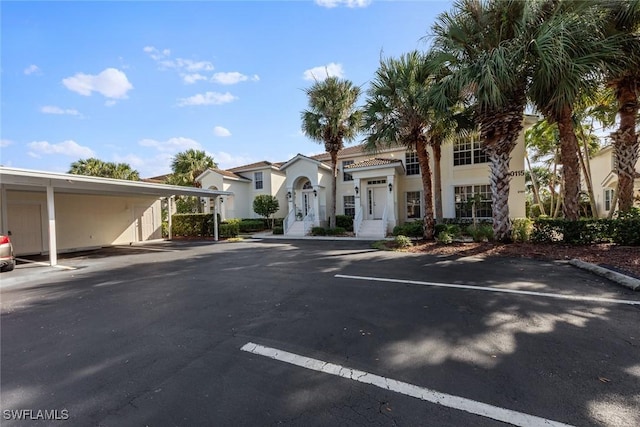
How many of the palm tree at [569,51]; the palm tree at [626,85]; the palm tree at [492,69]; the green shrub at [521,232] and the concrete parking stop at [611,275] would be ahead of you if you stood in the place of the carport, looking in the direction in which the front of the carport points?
5

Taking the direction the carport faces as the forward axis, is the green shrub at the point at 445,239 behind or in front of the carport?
in front

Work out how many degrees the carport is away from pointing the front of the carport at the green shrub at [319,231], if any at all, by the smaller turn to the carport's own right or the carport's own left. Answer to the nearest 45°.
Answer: approximately 45° to the carport's own left

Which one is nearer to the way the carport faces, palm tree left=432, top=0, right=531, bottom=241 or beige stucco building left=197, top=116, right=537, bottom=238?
the palm tree

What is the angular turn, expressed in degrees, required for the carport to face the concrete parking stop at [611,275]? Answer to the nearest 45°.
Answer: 0° — it already faces it

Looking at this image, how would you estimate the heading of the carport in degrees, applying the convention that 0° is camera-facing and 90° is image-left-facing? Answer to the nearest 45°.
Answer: approximately 315°

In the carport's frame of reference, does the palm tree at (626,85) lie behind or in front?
in front

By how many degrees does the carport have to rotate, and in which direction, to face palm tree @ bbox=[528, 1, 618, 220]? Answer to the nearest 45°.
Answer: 0° — it already faces it

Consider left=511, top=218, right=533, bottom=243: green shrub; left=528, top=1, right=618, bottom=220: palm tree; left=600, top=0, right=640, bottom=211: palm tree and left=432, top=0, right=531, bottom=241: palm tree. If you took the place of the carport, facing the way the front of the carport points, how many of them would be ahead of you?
4

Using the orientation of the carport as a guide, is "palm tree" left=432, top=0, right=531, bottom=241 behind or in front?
in front

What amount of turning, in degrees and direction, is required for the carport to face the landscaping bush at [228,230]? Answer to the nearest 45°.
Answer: approximately 90° to its left

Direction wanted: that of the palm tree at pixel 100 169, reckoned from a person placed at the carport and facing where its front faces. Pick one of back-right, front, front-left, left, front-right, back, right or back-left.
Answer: back-left
